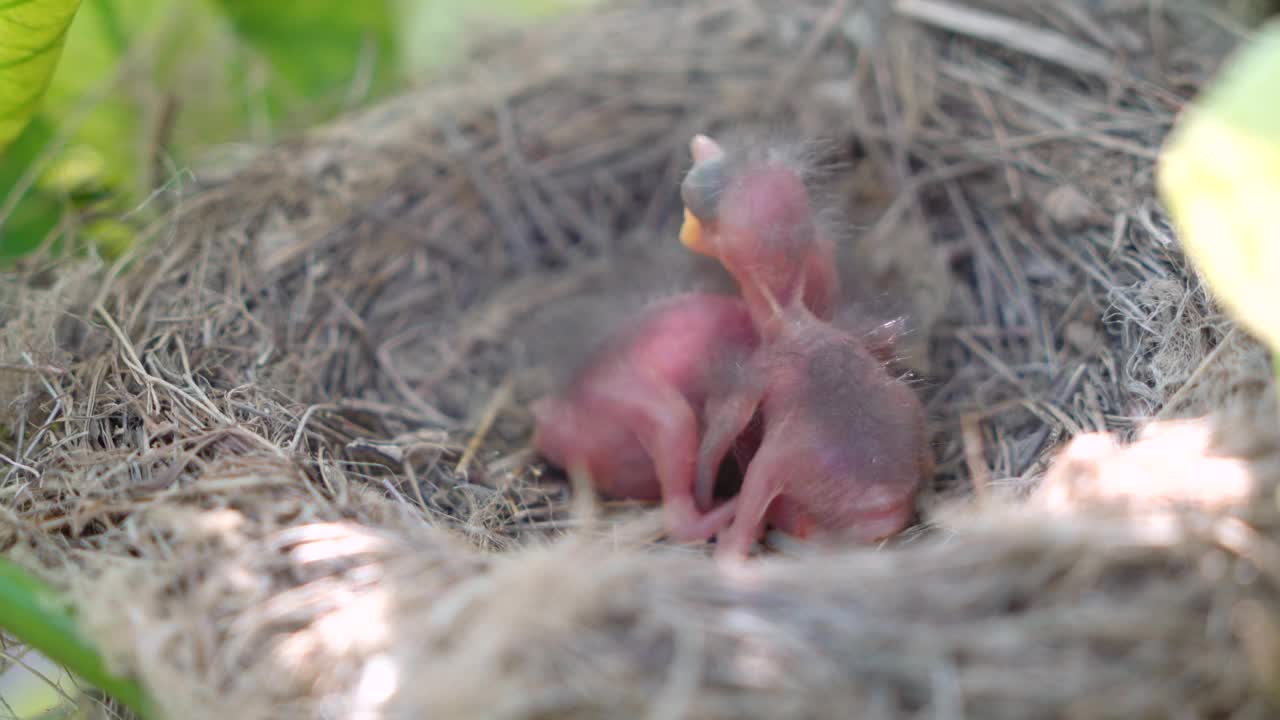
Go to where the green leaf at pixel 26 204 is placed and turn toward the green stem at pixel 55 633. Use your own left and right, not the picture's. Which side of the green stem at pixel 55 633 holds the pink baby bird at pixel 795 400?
left

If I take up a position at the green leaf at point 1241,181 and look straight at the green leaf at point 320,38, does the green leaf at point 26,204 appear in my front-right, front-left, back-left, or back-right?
front-left
